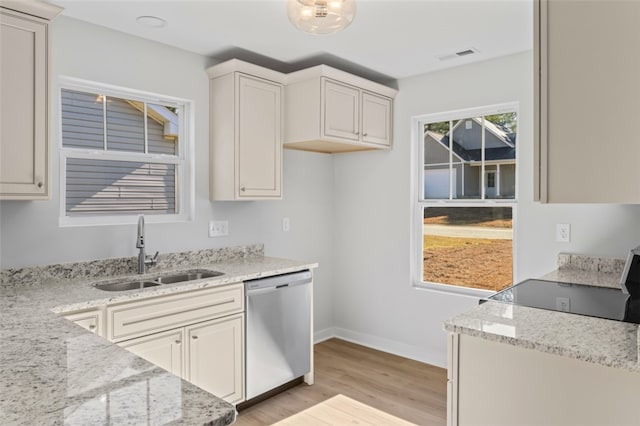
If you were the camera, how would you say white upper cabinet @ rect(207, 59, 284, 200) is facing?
facing the viewer and to the right of the viewer

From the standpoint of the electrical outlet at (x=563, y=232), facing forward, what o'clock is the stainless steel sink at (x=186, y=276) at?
The stainless steel sink is roughly at 2 o'clock from the electrical outlet.

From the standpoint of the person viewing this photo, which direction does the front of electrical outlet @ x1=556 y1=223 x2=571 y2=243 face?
facing the viewer

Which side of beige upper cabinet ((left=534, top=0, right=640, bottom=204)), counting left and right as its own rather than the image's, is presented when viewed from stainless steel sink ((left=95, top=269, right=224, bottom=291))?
front

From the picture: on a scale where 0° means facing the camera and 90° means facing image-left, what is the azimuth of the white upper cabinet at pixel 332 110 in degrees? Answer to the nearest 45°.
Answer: approximately 315°

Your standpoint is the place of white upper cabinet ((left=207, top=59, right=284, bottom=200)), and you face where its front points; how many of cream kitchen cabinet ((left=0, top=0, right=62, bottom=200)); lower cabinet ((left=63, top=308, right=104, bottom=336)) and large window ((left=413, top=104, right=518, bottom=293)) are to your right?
2

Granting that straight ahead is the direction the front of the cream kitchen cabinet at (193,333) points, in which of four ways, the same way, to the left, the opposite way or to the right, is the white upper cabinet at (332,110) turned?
the same way

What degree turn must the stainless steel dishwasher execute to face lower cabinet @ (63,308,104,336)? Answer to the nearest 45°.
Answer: approximately 90° to its right

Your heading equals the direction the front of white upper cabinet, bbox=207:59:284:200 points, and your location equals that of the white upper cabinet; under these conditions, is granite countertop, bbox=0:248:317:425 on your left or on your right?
on your right
